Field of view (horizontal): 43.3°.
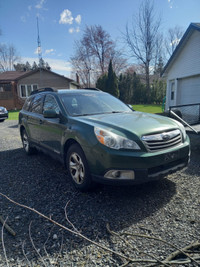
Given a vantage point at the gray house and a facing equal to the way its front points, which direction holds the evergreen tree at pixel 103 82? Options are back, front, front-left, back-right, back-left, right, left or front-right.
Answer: right

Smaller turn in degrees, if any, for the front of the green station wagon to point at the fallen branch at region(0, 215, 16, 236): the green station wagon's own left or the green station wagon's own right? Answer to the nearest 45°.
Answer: approximately 90° to the green station wagon's own right

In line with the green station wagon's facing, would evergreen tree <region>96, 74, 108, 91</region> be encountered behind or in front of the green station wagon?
behind

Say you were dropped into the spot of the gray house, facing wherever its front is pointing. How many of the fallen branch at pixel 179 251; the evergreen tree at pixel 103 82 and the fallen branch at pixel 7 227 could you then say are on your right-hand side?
1

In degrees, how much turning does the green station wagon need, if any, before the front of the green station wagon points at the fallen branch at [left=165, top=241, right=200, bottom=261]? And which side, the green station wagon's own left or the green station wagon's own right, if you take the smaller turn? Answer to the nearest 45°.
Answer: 0° — it already faces it

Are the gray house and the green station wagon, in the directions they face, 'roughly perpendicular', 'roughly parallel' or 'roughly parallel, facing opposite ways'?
roughly perpendicular

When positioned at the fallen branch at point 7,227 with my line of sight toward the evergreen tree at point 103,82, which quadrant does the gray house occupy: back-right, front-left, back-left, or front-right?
front-right

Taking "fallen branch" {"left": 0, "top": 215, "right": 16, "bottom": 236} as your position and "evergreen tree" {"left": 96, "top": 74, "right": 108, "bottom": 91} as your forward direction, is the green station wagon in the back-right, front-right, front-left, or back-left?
front-right

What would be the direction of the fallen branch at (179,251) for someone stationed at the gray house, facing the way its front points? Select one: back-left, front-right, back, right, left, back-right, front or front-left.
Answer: front-left

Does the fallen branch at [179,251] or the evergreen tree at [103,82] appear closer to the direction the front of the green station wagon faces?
the fallen branch

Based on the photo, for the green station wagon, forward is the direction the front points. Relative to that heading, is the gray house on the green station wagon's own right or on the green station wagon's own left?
on the green station wagon's own left

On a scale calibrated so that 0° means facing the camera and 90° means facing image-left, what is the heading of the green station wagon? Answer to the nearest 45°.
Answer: approximately 315°

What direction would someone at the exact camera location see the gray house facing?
facing the viewer and to the left of the viewer

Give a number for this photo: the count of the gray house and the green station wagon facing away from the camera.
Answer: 0

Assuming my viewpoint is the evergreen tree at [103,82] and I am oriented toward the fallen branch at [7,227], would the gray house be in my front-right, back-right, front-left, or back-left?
front-left

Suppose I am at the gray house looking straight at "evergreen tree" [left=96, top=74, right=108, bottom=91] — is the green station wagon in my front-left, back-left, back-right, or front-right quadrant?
back-left
